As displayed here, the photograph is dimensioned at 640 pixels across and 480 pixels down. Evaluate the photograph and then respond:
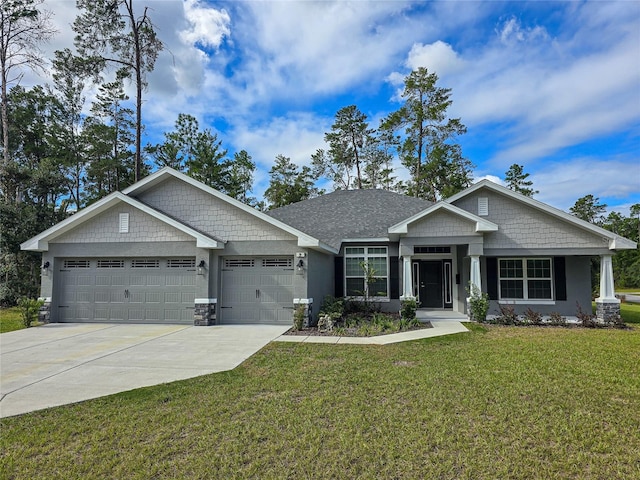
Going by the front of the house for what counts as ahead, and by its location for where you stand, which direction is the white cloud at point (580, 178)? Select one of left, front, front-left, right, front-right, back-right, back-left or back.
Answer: back-left

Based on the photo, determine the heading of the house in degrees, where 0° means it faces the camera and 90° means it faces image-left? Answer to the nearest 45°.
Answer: approximately 0°

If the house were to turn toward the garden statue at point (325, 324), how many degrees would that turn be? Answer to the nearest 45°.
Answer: approximately 45° to its left

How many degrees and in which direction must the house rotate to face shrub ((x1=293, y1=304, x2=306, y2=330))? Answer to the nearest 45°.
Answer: approximately 45° to its left

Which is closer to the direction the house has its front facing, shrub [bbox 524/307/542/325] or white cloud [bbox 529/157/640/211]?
the shrub

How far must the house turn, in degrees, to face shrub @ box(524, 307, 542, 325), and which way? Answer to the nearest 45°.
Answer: approximately 90° to its left
